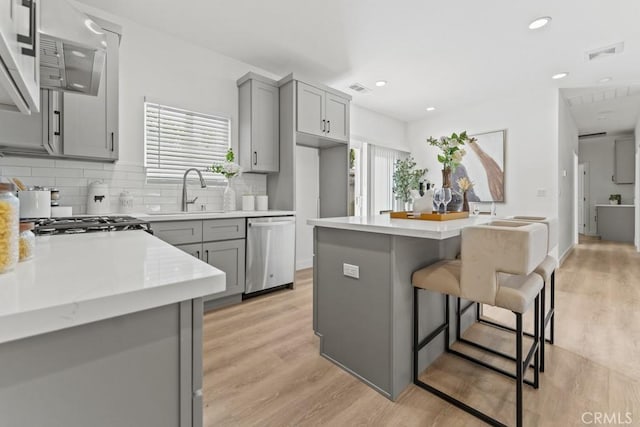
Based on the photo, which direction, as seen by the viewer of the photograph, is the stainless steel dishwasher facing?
facing the viewer and to the right of the viewer

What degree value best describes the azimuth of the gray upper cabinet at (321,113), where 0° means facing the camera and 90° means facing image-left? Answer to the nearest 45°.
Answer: approximately 315°

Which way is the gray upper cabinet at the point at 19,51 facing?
to the viewer's right

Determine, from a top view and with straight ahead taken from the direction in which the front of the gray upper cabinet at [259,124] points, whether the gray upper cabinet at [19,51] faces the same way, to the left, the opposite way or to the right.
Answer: to the left

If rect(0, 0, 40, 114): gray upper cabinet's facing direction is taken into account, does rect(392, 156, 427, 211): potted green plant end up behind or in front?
in front

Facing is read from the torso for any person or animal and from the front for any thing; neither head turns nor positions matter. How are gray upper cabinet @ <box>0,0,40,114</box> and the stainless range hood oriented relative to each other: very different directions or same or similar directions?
same or similar directions

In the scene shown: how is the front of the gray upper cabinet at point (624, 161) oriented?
toward the camera

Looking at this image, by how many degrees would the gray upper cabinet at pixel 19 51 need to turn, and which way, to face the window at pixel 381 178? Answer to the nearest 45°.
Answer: approximately 45° to its left

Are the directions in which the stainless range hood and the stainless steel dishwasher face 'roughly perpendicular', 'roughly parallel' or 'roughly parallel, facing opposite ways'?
roughly perpendicular

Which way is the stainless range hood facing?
to the viewer's right

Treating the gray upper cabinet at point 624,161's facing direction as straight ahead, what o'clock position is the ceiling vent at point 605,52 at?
The ceiling vent is roughly at 12 o'clock from the gray upper cabinet.

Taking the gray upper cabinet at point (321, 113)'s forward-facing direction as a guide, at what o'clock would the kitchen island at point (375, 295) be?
The kitchen island is roughly at 1 o'clock from the gray upper cabinet.

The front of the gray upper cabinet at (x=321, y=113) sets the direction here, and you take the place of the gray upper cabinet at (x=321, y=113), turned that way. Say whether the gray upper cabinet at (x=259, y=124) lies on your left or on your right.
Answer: on your right

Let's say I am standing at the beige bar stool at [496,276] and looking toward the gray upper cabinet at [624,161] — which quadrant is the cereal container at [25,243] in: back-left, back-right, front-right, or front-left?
back-left
